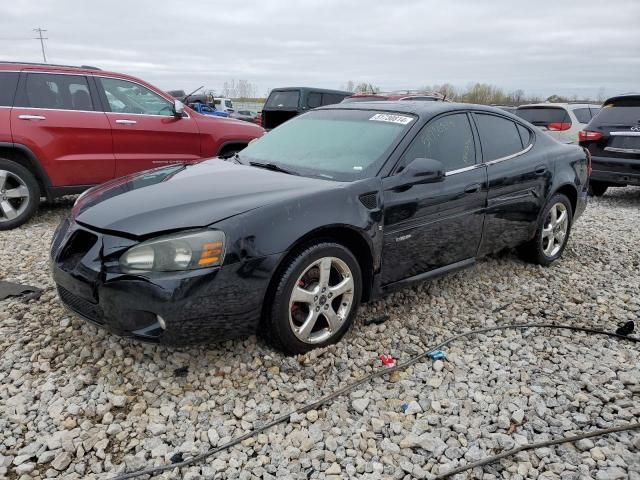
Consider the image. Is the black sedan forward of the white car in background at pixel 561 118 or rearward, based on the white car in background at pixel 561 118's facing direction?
rearward

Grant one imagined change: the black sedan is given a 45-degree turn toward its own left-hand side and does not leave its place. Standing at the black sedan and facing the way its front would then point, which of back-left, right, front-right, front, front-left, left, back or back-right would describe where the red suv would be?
back-right

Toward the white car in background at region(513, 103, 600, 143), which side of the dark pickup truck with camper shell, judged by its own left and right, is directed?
right

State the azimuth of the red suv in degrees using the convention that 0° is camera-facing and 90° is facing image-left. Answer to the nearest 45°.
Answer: approximately 270°

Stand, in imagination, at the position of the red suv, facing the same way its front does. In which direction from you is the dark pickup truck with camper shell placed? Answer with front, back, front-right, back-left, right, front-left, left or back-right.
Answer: front-left

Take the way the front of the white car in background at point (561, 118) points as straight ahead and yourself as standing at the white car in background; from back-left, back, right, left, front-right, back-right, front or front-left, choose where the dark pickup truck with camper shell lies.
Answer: back-left

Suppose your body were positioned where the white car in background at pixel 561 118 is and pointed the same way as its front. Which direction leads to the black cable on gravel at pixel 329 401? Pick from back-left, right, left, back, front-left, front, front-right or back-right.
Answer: back-right

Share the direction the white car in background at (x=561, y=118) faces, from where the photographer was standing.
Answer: facing away from the viewer and to the right of the viewer

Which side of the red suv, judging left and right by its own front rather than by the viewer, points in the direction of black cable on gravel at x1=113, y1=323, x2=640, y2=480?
right

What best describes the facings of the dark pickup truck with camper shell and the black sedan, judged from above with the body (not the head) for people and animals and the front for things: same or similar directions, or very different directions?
very different directions

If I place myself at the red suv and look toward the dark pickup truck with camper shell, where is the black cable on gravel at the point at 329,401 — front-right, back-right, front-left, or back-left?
back-right

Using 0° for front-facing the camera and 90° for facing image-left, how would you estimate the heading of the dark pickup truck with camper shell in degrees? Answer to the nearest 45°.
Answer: approximately 225°

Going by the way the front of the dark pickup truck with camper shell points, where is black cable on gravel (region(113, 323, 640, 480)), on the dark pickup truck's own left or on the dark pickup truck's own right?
on the dark pickup truck's own right

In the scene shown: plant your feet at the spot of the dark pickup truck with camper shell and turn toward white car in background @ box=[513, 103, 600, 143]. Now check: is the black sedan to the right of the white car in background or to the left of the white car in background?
right

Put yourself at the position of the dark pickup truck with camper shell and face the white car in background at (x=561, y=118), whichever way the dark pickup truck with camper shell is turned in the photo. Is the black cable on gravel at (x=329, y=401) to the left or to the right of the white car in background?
right

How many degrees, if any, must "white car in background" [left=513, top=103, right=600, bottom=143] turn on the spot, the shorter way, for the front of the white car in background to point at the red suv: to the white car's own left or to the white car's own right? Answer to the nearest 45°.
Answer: approximately 180°
